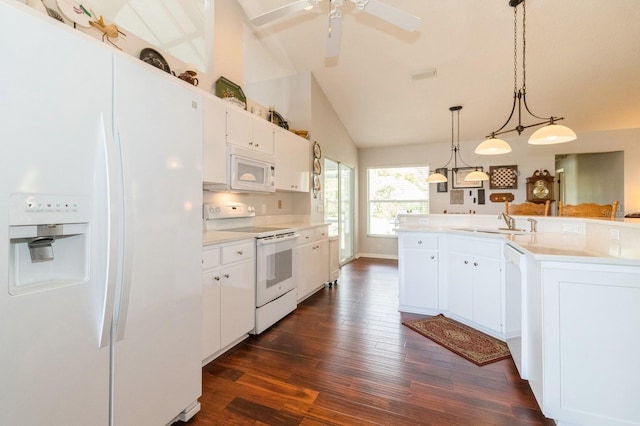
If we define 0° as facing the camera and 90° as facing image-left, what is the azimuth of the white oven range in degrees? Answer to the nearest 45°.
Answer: approximately 315°

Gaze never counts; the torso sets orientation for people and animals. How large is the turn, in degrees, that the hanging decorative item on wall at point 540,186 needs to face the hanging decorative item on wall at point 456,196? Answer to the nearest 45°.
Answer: approximately 90° to its right

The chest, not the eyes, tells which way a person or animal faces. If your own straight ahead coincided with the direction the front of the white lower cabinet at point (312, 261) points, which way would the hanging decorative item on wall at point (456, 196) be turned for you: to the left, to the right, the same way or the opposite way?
to the right

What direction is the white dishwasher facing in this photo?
to the viewer's left

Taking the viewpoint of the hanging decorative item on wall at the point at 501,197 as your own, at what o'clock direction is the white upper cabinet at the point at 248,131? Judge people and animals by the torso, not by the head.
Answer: The white upper cabinet is roughly at 1 o'clock from the hanging decorative item on wall.

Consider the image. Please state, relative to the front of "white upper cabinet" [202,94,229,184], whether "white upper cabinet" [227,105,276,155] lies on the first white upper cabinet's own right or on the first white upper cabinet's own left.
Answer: on the first white upper cabinet's own left

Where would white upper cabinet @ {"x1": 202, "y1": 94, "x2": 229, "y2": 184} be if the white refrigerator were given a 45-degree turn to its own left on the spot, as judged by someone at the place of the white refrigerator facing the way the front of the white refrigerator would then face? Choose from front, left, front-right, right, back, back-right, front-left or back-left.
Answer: front-left

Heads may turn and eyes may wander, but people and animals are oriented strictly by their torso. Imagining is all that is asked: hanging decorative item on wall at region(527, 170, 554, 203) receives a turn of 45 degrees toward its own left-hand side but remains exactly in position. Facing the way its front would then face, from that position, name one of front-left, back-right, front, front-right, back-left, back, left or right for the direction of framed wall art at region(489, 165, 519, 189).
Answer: back-right
